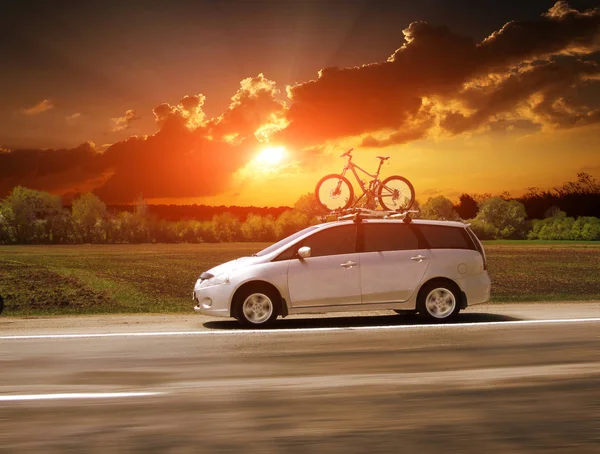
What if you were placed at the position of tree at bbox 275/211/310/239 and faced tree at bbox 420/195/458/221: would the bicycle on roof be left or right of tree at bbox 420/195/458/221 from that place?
right

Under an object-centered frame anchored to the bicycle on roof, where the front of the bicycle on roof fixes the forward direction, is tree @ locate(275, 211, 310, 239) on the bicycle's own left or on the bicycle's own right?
on the bicycle's own right

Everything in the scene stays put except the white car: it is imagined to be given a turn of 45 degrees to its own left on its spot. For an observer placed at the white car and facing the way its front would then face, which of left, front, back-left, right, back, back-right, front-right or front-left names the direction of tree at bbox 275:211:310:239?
back-right

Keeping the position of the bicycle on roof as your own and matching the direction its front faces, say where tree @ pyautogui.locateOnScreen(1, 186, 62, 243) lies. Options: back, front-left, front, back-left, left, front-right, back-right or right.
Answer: front-right

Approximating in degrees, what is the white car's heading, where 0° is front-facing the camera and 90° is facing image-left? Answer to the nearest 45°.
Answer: approximately 90°

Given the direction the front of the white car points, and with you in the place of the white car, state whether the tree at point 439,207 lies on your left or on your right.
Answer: on your right

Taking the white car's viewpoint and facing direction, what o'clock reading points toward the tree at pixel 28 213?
The tree is roughly at 2 o'clock from the white car.

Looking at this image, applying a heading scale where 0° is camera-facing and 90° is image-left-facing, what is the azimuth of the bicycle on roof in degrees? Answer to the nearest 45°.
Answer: approximately 90°
